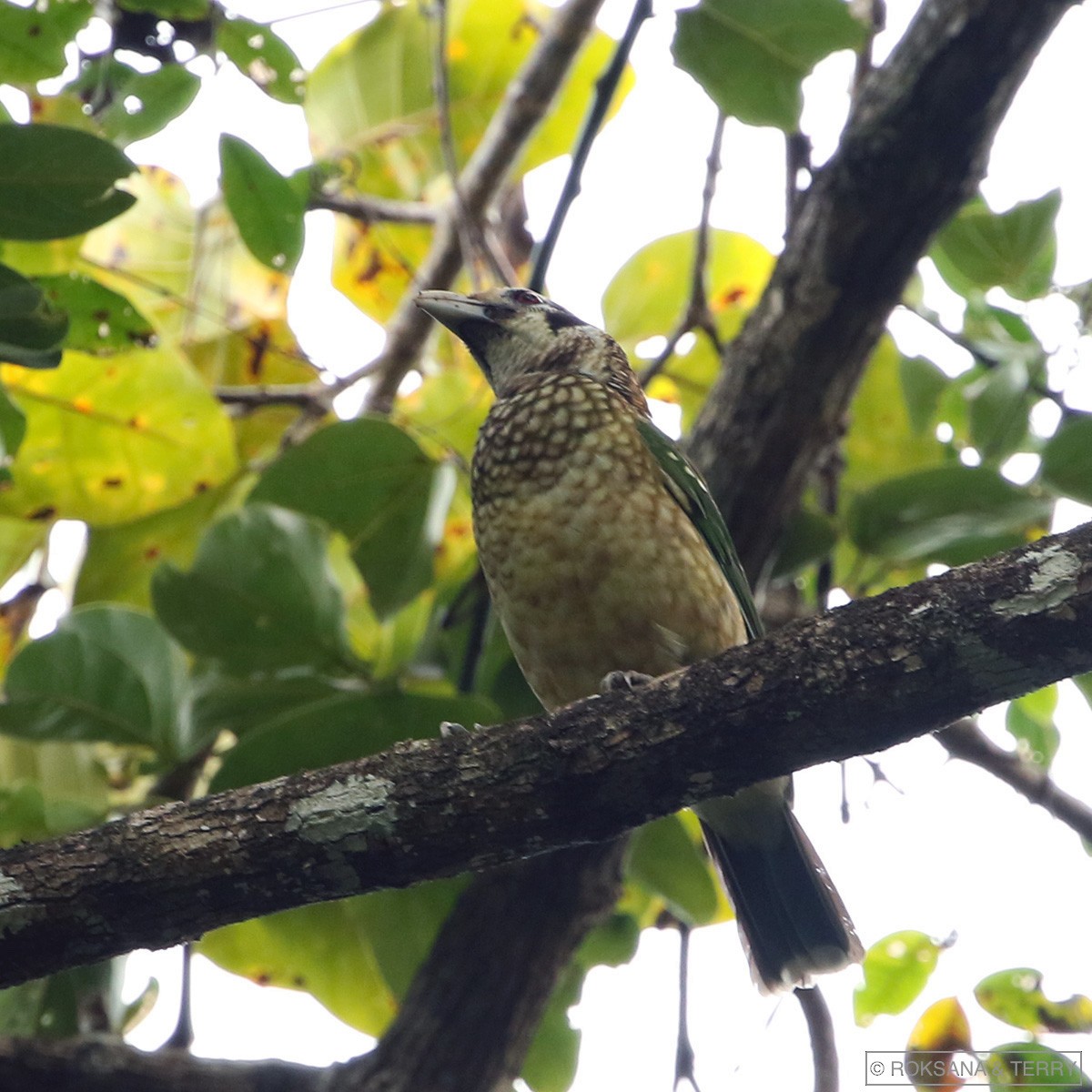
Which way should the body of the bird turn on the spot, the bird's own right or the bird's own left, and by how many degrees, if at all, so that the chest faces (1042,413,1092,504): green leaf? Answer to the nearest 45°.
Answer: approximately 135° to the bird's own left

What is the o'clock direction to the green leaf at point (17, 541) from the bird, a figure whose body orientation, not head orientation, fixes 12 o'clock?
The green leaf is roughly at 2 o'clock from the bird.

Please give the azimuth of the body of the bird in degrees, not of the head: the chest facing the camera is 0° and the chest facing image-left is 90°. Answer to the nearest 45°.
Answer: approximately 45°
